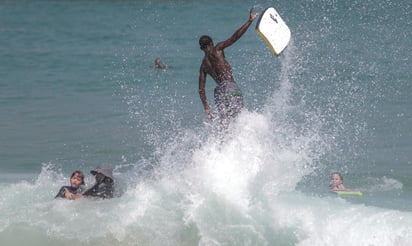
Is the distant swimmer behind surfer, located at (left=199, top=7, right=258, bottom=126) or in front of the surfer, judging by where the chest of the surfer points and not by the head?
in front

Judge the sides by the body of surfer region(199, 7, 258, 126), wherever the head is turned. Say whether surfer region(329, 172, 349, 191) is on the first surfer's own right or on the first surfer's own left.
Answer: on the first surfer's own right

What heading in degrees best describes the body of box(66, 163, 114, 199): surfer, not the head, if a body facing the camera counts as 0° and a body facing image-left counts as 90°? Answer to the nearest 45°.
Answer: approximately 90°

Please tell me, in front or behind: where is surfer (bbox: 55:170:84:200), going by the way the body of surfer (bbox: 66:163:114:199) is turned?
in front

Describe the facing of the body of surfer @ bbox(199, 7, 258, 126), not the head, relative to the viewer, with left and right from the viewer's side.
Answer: facing away from the viewer and to the left of the viewer
